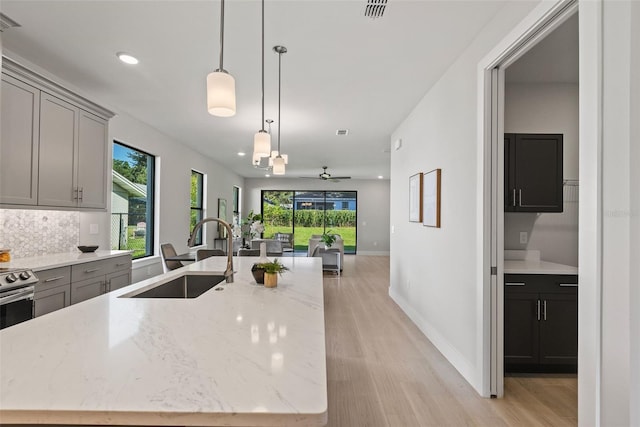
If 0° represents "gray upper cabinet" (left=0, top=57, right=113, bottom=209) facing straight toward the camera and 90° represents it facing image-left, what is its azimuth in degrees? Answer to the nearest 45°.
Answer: approximately 315°

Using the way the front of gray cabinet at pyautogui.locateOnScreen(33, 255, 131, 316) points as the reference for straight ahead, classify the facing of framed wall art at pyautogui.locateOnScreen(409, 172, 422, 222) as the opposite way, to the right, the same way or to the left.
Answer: the opposite way

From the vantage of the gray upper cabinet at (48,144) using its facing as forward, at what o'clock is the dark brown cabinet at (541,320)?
The dark brown cabinet is roughly at 12 o'clock from the gray upper cabinet.

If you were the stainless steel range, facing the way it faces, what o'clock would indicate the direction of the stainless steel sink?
The stainless steel sink is roughly at 12 o'clock from the stainless steel range.

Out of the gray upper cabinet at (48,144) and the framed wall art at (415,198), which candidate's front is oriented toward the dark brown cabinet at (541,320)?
the gray upper cabinet

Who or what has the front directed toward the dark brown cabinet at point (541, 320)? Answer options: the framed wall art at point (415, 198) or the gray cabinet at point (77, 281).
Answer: the gray cabinet

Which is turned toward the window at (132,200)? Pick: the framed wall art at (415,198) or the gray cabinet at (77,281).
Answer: the framed wall art

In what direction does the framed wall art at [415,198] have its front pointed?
to the viewer's left

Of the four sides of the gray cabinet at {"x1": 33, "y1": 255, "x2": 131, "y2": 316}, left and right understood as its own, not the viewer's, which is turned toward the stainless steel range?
right

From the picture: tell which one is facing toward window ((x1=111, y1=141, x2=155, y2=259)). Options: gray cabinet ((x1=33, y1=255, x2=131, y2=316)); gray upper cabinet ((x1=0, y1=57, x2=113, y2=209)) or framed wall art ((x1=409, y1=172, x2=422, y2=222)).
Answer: the framed wall art

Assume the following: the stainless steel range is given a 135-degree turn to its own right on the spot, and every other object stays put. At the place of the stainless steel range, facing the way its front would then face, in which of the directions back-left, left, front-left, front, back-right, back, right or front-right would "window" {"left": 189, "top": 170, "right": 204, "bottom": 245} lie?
back-right
